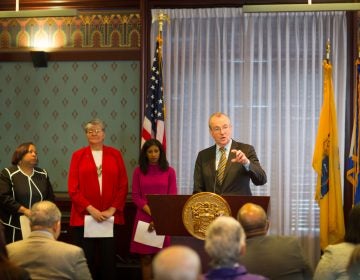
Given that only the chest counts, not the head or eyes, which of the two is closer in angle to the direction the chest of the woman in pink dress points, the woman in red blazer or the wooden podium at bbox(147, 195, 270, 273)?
the wooden podium

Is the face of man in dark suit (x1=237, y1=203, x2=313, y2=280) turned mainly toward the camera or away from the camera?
away from the camera

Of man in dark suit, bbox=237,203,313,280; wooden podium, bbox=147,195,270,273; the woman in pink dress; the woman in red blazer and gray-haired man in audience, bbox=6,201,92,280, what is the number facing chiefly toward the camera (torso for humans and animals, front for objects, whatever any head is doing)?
3

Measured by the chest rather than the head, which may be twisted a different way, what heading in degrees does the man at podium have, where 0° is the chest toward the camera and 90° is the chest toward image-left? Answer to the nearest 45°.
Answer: approximately 0°

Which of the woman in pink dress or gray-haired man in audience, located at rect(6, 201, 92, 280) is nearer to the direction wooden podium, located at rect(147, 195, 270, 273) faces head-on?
the gray-haired man in audience

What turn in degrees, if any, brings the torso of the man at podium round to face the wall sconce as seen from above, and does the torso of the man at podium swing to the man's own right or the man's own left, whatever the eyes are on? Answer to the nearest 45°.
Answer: approximately 135° to the man's own right

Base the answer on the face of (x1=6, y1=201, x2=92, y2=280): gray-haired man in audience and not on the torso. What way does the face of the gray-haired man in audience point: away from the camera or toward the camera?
away from the camera

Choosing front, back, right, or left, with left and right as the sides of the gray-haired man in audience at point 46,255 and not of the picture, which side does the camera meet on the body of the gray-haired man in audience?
back

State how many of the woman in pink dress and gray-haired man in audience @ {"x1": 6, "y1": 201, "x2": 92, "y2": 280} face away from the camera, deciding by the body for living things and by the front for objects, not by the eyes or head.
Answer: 1
